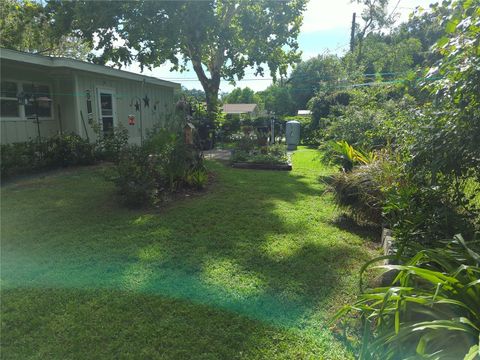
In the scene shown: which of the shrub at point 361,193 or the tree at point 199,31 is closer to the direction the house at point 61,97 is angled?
the shrub

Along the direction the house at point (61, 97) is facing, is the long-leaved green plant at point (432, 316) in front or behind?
in front

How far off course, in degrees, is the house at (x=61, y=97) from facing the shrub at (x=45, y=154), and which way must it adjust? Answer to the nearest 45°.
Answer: approximately 45° to its right

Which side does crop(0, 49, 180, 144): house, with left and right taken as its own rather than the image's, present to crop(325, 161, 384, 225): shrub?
front

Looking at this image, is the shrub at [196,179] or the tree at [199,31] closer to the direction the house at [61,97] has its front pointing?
the shrub

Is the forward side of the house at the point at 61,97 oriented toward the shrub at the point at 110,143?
yes

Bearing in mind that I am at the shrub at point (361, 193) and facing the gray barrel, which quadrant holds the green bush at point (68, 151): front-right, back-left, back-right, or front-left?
front-left

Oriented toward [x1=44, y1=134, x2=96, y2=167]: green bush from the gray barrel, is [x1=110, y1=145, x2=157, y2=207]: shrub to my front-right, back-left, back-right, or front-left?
front-left

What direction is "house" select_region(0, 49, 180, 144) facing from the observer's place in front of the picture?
facing the viewer and to the right of the viewer

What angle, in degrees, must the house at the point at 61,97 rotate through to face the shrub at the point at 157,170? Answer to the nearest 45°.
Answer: approximately 45° to its right

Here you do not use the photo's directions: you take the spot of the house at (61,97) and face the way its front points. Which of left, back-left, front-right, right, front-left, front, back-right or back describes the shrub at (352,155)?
front

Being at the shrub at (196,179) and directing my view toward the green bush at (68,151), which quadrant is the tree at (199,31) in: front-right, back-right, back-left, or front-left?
front-right

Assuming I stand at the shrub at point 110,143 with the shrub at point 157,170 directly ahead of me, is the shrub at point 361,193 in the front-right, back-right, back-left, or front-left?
front-left

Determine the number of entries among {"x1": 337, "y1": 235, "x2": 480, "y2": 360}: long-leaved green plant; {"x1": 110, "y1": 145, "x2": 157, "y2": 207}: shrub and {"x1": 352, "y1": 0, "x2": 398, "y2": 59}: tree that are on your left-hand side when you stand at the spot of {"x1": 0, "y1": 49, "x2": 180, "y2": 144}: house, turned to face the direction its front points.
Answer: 1
